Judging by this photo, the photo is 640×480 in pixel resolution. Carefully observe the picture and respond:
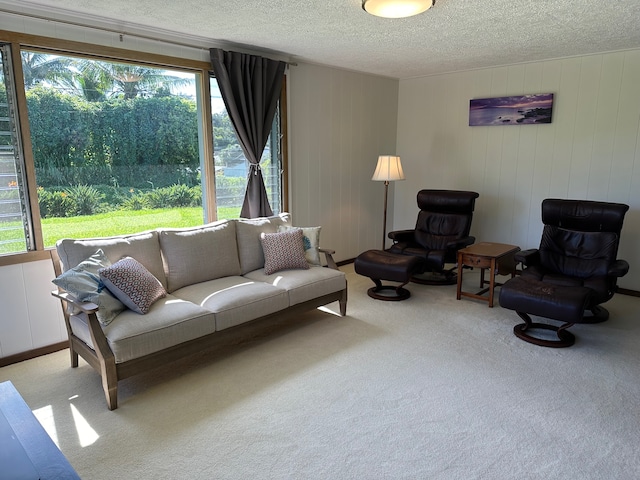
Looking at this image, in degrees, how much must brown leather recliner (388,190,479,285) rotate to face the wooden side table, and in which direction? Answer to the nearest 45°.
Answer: approximately 90° to its left

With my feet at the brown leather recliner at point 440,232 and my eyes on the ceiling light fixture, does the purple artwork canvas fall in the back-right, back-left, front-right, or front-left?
back-left

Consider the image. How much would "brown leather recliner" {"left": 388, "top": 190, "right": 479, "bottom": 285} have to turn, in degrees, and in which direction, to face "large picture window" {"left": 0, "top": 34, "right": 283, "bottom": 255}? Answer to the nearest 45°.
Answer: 0° — it already faces it

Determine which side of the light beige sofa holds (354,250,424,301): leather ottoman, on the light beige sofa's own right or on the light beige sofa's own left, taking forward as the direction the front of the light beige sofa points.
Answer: on the light beige sofa's own left

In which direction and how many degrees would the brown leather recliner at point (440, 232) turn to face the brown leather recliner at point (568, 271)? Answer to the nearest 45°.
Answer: approximately 90° to its left

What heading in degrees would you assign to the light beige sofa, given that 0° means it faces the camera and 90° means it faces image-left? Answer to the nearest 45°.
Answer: approximately 315°

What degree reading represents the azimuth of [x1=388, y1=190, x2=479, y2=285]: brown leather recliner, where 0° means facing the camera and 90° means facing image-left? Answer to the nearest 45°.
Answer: approximately 45°

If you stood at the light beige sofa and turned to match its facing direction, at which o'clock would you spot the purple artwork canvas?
The purple artwork canvas is roughly at 10 o'clock from the light beige sofa.
